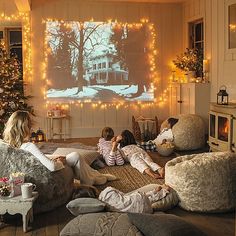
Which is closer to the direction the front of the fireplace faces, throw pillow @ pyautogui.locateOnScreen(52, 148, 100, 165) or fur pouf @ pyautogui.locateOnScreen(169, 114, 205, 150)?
the throw pillow

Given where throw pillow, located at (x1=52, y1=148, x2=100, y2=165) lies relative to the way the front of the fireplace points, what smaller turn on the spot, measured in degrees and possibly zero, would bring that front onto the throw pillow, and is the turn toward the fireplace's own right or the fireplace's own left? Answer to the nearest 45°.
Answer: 0° — it already faces it

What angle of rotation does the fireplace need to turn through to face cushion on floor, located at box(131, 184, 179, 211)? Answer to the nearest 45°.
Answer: approximately 45° to its left

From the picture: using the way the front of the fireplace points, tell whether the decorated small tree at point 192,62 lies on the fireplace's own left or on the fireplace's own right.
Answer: on the fireplace's own right

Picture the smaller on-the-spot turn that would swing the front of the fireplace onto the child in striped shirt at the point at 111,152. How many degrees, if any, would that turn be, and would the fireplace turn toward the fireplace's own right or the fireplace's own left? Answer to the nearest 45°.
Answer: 0° — it already faces them

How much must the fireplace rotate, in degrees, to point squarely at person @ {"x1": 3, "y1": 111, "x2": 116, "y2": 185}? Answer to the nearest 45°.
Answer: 0° — it already faces them

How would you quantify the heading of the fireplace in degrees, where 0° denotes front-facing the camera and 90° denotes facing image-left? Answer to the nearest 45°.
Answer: approximately 45°
